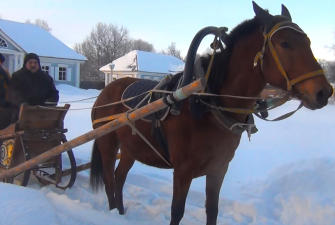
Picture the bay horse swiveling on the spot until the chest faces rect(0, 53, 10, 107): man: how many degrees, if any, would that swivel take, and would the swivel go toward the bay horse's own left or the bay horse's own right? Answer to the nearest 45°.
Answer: approximately 180°

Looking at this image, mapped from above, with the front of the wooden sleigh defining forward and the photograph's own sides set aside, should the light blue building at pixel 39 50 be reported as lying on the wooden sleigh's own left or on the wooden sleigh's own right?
on the wooden sleigh's own left

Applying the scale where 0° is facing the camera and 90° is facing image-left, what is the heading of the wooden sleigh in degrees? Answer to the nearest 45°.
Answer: approximately 315°
